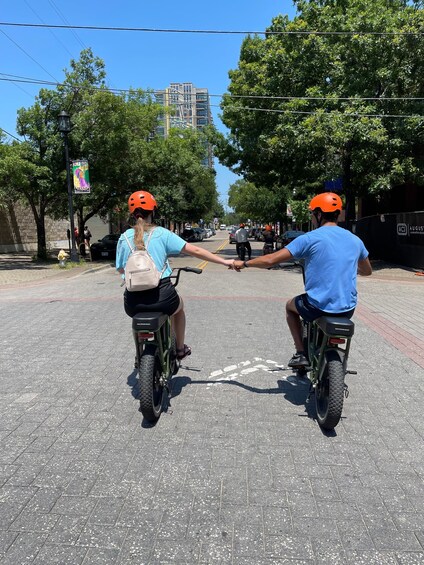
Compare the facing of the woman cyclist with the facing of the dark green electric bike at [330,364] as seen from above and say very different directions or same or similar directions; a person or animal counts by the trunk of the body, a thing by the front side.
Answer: same or similar directions

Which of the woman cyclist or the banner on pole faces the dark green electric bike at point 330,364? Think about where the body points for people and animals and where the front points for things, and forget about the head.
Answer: the banner on pole

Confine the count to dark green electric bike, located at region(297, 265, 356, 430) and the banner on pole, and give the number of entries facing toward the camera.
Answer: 1

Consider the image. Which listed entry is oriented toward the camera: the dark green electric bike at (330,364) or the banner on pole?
the banner on pole

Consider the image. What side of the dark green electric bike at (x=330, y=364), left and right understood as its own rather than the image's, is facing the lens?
back

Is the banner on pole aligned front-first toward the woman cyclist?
yes

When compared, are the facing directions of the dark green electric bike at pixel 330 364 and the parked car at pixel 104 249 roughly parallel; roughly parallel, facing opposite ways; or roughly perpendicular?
roughly parallel, facing opposite ways

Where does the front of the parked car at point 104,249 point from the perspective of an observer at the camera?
facing the viewer and to the left of the viewer

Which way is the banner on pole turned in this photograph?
toward the camera

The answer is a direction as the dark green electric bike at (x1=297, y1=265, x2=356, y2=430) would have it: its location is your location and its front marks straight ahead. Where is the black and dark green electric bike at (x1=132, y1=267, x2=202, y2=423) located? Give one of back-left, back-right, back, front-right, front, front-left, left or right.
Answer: left

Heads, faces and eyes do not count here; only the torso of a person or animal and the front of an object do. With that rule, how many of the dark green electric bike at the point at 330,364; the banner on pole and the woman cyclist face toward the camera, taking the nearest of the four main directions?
1

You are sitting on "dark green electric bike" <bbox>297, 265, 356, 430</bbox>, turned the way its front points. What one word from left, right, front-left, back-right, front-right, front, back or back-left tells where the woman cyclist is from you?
left

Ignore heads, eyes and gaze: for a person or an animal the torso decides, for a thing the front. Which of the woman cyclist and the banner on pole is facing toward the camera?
the banner on pole

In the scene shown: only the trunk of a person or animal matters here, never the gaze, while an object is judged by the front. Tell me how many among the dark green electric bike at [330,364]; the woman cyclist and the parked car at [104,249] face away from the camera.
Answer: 2

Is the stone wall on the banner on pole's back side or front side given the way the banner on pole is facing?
on the back side

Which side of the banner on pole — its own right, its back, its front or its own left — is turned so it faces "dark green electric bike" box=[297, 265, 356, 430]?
front

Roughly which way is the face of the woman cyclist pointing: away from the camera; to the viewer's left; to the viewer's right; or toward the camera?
away from the camera

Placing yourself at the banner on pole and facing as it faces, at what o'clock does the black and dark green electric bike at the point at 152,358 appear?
The black and dark green electric bike is roughly at 12 o'clock from the banner on pole.

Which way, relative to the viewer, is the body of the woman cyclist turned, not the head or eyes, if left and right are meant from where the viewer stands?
facing away from the viewer
